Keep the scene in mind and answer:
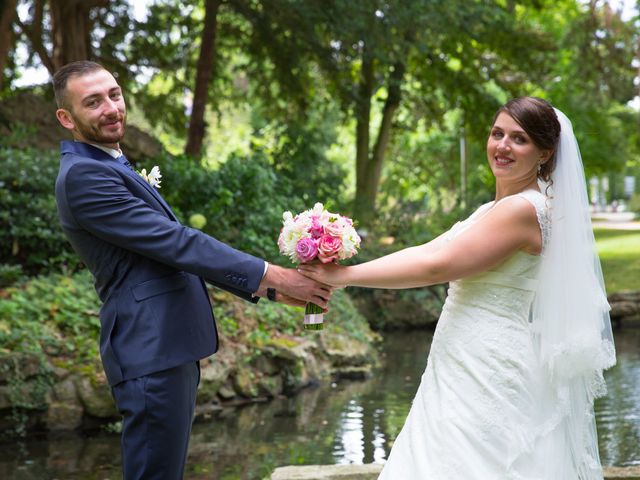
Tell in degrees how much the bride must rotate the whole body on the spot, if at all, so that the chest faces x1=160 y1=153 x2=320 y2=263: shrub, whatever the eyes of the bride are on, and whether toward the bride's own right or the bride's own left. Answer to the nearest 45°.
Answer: approximately 90° to the bride's own right

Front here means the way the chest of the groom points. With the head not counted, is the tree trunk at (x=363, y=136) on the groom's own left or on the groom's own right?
on the groom's own left

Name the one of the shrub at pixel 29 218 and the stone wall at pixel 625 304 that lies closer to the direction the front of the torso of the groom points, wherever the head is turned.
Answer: the stone wall

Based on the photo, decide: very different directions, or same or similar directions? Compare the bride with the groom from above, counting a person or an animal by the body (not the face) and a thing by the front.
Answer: very different directions

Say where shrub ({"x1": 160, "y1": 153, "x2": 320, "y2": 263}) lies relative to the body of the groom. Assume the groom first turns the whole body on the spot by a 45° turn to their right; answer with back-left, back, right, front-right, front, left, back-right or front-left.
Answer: back-left

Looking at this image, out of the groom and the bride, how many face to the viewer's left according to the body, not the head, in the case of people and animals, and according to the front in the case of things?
1

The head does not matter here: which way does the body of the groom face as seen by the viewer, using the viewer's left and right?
facing to the right of the viewer

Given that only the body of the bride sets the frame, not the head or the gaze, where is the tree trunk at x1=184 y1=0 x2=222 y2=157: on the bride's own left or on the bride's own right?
on the bride's own right

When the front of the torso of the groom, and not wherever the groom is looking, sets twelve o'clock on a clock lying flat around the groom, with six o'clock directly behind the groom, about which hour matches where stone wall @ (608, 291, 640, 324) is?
The stone wall is roughly at 10 o'clock from the groom.

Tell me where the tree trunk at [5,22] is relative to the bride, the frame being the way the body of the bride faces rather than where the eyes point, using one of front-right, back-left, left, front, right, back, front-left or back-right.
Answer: front-right

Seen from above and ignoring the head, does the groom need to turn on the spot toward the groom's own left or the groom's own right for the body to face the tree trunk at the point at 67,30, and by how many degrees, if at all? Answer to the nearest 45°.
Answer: approximately 90° to the groom's own left

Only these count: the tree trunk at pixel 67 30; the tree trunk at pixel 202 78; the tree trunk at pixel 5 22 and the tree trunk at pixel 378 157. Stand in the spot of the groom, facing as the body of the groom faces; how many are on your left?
4

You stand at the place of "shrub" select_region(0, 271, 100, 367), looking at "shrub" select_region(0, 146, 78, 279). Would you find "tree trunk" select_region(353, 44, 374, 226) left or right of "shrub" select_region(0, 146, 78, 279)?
right

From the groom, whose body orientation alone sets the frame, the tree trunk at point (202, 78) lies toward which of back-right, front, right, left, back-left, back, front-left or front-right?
left

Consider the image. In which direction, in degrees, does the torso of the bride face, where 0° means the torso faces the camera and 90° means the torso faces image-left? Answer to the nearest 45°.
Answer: approximately 90°
